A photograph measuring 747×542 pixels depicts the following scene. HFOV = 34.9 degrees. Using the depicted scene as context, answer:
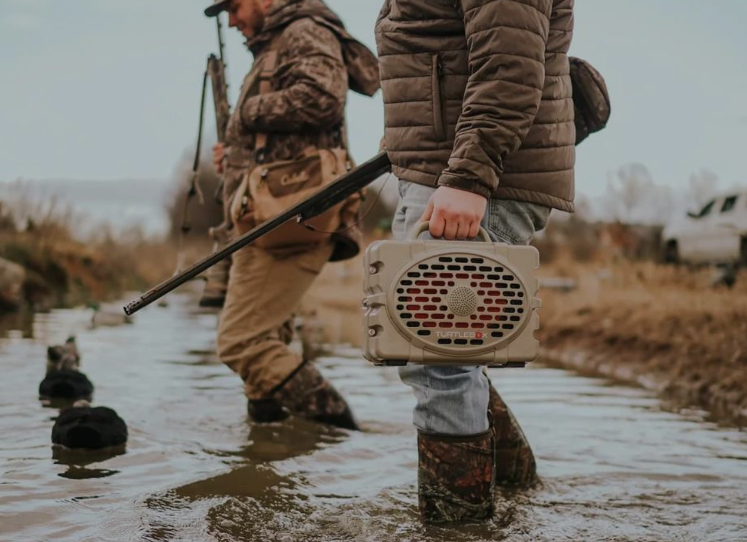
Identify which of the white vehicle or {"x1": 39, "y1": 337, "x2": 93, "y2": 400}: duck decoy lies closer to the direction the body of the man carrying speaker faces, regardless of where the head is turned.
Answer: the duck decoy

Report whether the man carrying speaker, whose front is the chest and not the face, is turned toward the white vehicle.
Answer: no

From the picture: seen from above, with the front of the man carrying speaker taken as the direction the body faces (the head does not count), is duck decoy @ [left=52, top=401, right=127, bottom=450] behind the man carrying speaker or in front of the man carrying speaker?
in front

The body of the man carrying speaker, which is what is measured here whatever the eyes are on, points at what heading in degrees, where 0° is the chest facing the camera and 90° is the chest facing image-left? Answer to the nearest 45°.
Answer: approximately 90°

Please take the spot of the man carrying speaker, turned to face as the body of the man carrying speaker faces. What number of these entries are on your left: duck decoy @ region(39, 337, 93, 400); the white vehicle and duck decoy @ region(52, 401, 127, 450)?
0

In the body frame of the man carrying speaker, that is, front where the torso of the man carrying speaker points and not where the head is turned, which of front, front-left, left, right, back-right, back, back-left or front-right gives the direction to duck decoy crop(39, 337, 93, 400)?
front-right

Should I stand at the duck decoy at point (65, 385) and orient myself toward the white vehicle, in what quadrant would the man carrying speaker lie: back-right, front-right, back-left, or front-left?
back-right

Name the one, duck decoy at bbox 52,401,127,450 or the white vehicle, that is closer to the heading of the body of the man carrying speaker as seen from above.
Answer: the duck decoy

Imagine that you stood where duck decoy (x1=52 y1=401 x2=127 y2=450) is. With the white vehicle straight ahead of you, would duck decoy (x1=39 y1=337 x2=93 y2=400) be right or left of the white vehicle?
left
